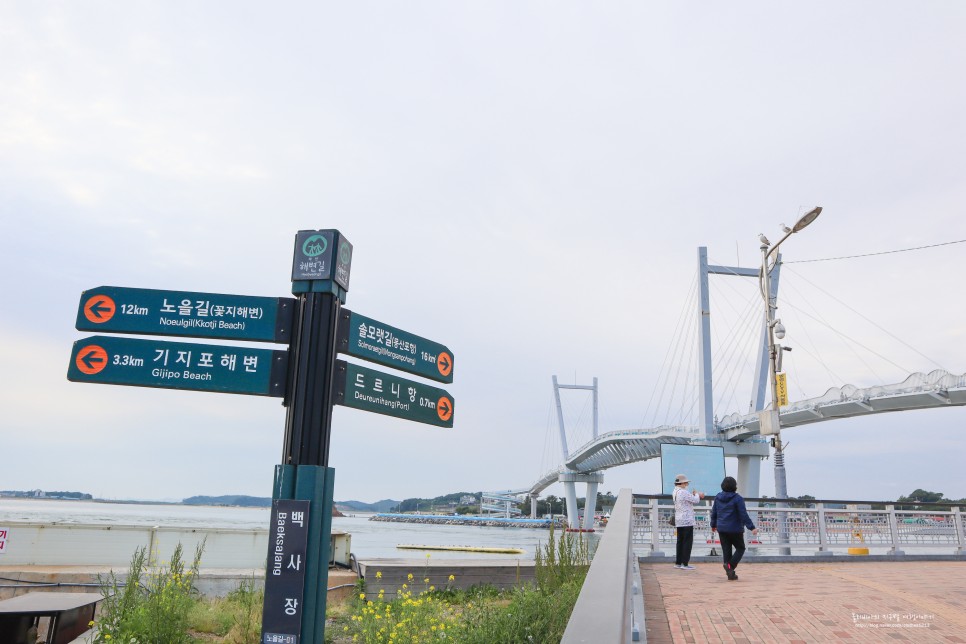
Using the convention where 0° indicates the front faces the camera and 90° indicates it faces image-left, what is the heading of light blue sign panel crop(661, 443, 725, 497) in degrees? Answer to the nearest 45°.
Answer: approximately 0°

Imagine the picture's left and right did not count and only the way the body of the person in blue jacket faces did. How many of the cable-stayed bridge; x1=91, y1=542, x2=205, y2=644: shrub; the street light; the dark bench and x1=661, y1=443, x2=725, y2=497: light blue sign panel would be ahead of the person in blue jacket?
3

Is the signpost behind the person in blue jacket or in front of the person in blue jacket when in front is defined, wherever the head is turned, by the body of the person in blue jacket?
behind

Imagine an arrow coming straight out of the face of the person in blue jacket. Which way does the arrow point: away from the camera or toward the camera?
away from the camera

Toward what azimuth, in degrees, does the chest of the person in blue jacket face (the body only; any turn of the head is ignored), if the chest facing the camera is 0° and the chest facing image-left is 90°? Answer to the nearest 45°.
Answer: approximately 180°

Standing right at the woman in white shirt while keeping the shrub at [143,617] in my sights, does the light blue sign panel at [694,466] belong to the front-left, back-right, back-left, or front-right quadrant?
back-right

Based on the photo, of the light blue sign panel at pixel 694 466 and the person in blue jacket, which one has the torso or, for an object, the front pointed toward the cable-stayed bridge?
the person in blue jacket

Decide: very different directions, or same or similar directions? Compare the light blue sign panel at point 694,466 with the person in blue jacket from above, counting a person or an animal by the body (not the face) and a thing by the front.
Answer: very different directions

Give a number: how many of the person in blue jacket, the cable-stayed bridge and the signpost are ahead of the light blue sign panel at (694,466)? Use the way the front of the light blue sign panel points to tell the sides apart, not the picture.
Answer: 2

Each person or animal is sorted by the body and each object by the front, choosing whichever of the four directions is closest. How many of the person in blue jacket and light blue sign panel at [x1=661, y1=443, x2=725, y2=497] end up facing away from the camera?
1

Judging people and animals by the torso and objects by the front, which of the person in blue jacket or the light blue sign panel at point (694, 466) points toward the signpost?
the light blue sign panel
